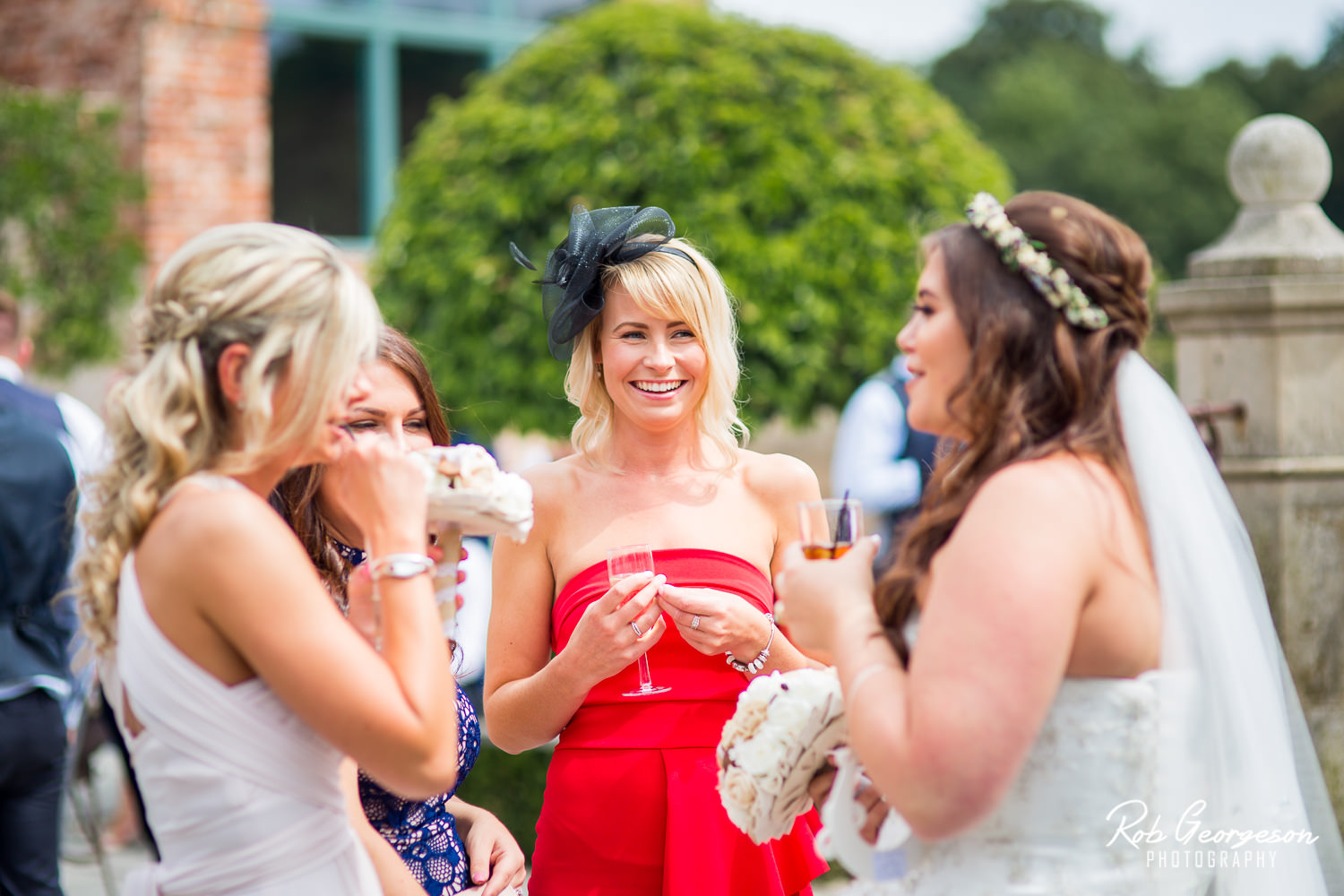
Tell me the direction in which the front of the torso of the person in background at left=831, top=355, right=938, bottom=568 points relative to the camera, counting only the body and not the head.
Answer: to the viewer's right

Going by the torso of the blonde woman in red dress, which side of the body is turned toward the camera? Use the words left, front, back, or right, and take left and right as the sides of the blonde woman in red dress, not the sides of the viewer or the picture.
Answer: front

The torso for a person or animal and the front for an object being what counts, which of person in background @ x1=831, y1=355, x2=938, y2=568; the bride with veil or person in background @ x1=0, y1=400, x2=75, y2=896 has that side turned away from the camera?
person in background @ x1=0, y1=400, x2=75, y2=896

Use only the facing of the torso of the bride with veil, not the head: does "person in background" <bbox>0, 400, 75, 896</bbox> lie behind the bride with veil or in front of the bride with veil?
in front

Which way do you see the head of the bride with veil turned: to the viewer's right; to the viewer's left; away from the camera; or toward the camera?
to the viewer's left

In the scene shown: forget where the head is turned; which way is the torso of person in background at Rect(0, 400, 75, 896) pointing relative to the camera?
away from the camera

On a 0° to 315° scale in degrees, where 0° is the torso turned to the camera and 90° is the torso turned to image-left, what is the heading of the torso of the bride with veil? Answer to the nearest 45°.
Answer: approximately 90°

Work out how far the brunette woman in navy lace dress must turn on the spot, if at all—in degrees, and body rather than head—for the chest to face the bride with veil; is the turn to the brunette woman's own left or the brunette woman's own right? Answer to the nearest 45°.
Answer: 0° — they already face them

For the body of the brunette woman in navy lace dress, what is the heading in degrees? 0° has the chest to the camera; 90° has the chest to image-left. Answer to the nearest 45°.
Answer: approximately 315°

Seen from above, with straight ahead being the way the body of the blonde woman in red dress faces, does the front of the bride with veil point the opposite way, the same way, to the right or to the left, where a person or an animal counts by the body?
to the right
